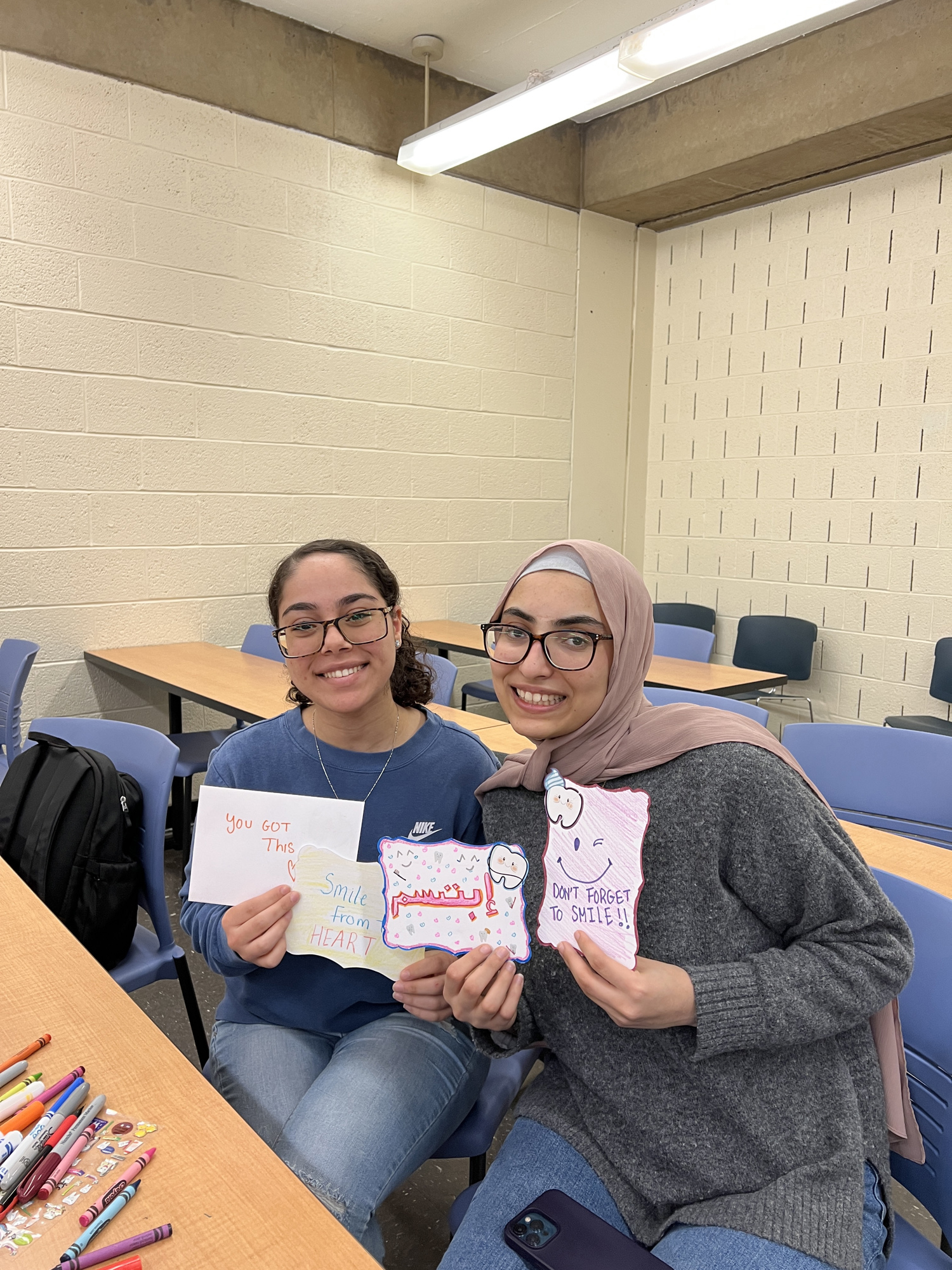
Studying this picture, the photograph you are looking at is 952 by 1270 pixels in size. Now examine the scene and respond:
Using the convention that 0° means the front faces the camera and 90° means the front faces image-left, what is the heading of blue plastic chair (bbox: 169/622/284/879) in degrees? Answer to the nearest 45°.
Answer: approximately 45°

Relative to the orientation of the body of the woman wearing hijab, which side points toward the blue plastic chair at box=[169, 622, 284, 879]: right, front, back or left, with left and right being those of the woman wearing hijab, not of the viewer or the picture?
right

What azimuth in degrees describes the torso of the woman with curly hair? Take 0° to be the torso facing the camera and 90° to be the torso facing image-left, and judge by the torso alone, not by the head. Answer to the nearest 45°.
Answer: approximately 0°

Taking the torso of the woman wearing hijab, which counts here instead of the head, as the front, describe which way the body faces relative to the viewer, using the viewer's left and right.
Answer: facing the viewer and to the left of the viewer

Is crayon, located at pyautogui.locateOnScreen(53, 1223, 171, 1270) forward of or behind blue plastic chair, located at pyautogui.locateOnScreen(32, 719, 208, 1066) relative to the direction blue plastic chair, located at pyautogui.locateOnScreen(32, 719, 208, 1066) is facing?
forward

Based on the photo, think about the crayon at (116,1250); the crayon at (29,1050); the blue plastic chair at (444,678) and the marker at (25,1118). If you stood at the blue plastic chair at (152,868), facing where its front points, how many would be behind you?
1
